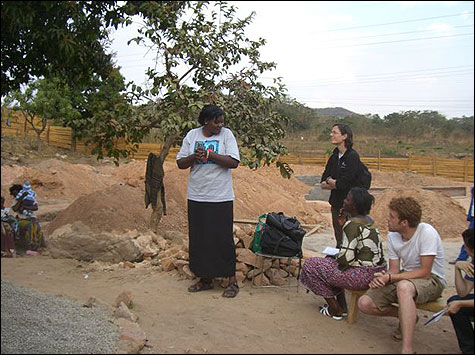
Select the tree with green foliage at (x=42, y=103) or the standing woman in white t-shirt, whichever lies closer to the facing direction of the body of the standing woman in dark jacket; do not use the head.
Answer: the standing woman in white t-shirt

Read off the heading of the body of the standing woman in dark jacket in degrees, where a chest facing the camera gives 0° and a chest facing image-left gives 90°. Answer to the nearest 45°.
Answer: approximately 45°

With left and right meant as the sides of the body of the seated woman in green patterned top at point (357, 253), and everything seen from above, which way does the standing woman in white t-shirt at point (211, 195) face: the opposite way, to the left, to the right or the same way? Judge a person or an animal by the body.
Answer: to the left

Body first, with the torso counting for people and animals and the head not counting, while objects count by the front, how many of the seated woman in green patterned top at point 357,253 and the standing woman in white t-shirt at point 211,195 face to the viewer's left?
1

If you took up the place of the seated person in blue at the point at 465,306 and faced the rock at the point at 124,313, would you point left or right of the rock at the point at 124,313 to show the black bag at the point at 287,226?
right

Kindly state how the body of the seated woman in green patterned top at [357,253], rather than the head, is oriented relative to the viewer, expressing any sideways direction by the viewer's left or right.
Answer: facing to the left of the viewer

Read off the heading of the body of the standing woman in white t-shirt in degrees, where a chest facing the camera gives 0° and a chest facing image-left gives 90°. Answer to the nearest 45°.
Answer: approximately 0°

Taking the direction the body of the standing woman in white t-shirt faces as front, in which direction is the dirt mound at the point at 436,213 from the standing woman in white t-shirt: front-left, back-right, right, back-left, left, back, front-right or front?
back-left

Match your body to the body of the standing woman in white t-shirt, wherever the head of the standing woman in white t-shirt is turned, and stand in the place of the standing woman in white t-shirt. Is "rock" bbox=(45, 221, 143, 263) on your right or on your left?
on your right

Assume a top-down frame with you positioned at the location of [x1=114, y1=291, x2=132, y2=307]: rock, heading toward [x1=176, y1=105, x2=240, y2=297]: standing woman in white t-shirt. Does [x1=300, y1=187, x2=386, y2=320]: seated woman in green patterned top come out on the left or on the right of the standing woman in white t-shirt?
right

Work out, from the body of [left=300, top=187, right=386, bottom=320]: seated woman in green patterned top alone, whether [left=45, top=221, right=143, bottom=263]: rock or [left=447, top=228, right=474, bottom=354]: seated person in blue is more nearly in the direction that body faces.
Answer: the rock

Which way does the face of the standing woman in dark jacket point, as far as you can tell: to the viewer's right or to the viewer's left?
to the viewer's left
